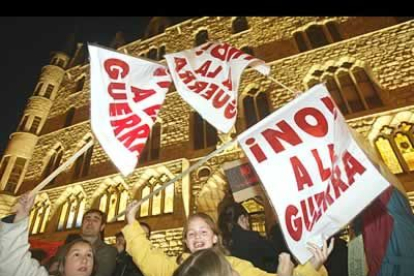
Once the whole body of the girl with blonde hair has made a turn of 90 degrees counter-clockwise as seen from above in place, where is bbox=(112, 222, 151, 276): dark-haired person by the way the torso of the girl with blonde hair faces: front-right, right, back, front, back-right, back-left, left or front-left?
back-left

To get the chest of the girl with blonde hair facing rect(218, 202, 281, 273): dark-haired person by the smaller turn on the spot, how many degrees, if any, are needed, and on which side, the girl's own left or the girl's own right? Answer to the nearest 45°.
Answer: approximately 135° to the girl's own left

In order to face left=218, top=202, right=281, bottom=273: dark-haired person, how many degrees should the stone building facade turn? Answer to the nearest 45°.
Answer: approximately 45° to its left

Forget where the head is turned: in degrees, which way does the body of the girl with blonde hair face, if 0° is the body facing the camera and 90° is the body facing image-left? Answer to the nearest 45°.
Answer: approximately 0°
